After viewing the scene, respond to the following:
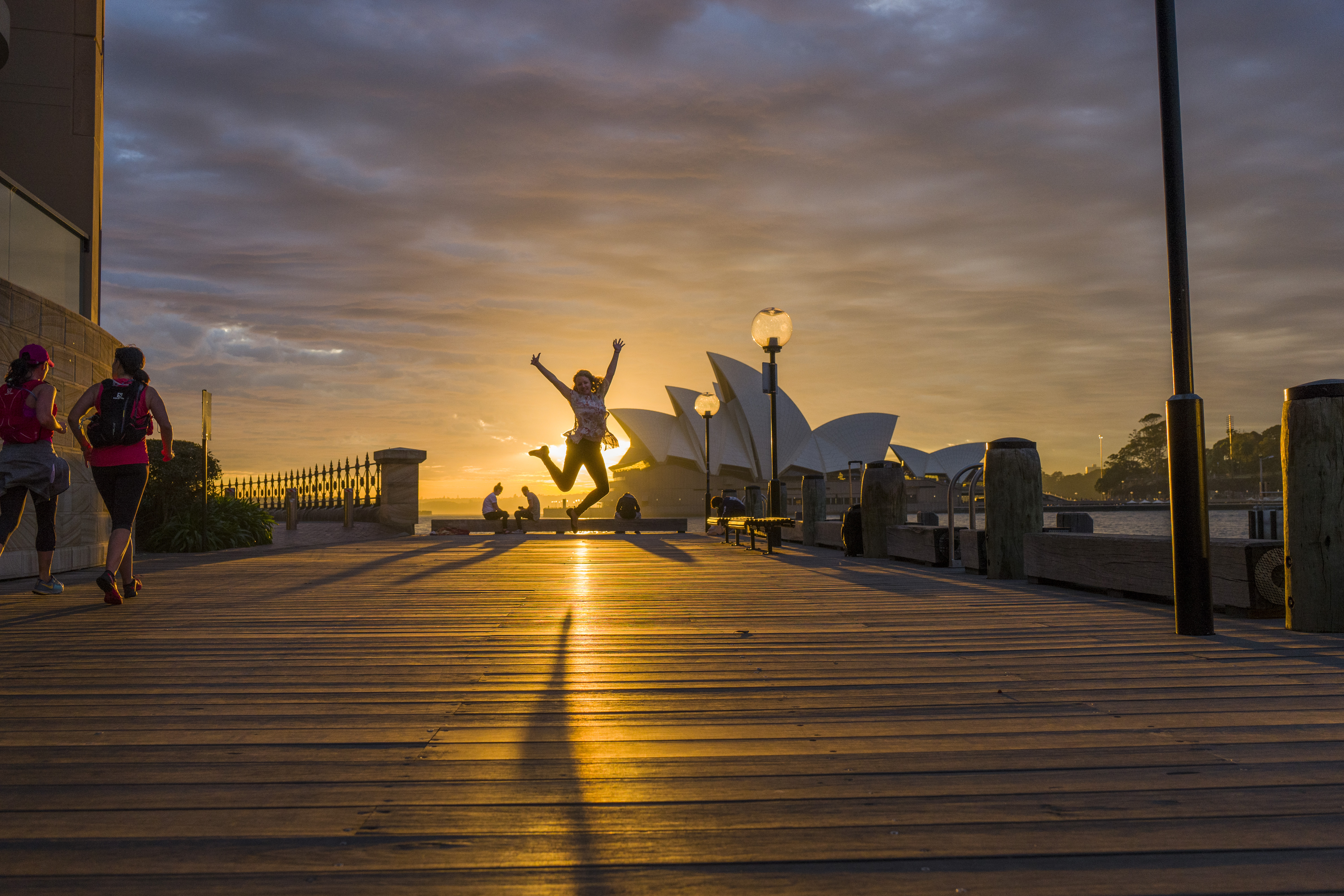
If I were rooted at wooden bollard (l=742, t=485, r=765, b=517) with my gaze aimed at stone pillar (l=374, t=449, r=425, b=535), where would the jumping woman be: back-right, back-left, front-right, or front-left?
front-left

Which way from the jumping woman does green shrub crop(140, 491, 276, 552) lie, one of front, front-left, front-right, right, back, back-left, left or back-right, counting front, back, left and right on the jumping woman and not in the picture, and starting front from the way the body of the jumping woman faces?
right

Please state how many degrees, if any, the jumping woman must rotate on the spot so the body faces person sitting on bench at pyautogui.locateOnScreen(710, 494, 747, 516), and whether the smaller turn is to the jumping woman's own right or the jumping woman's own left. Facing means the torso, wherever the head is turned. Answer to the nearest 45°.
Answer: approximately 135° to the jumping woman's own left

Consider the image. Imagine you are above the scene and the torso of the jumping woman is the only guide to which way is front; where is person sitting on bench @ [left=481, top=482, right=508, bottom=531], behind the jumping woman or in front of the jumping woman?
behind

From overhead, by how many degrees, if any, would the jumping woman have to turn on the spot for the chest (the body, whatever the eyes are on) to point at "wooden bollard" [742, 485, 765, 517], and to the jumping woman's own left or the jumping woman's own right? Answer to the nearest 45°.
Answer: approximately 135° to the jumping woman's own left

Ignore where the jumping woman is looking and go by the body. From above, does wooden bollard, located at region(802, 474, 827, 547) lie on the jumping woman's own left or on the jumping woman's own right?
on the jumping woman's own left

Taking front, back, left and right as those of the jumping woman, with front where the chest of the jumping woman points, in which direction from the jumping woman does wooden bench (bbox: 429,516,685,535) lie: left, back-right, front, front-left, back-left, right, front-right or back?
back

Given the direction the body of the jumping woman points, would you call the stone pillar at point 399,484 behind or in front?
behind

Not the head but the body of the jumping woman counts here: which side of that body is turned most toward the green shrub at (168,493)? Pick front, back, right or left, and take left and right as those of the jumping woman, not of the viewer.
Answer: right

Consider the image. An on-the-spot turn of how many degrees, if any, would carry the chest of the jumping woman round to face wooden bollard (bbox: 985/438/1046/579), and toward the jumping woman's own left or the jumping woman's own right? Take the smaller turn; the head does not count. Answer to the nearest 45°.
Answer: approximately 45° to the jumping woman's own left

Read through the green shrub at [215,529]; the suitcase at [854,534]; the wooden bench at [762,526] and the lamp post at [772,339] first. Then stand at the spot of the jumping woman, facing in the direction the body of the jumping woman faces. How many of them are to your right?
1

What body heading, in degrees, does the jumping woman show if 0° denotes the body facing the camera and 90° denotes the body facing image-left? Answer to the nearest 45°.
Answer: approximately 0°
